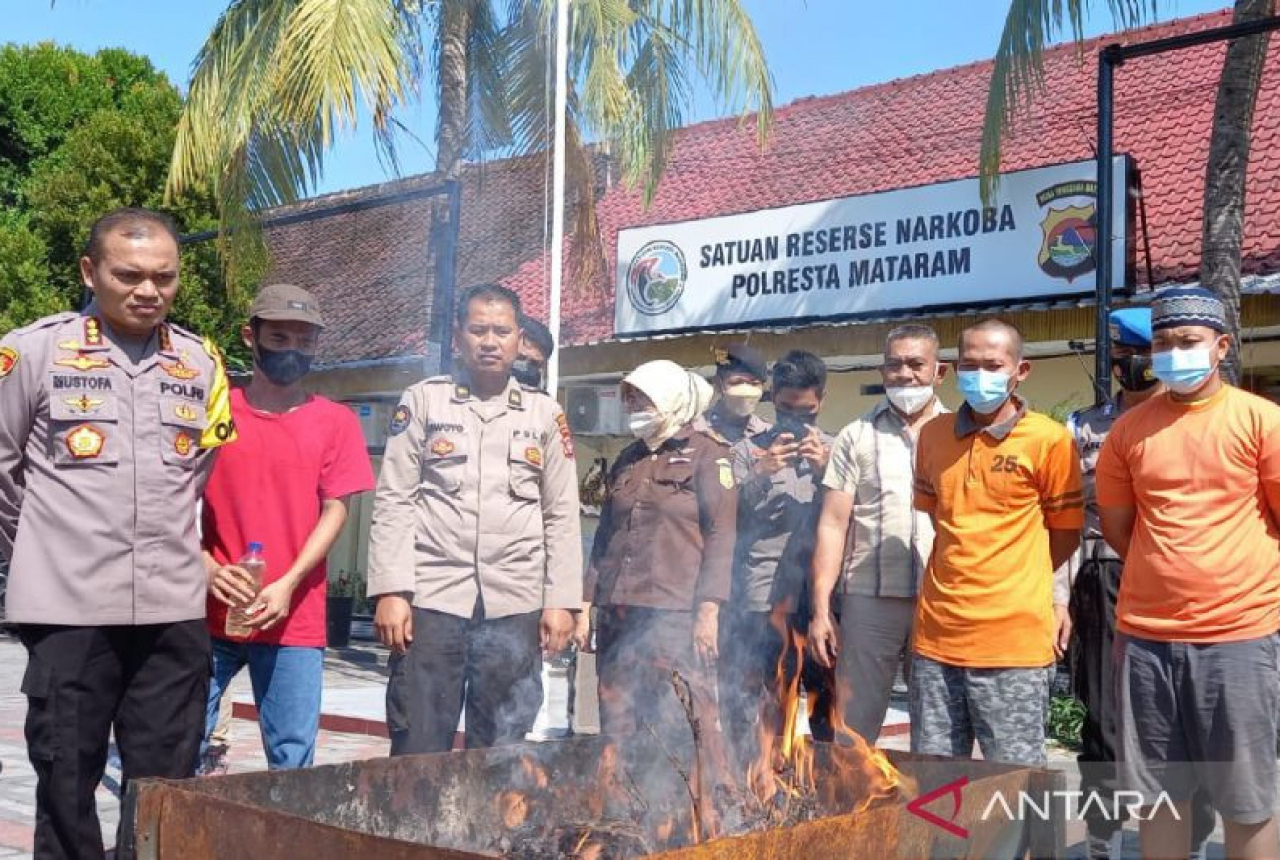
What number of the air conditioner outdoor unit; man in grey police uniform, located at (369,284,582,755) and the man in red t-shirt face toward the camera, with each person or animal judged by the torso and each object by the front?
3

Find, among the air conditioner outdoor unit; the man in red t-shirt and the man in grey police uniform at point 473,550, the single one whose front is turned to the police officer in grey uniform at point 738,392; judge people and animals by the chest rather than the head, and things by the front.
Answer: the air conditioner outdoor unit

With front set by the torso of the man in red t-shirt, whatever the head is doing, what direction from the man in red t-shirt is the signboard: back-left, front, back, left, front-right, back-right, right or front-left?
back-left

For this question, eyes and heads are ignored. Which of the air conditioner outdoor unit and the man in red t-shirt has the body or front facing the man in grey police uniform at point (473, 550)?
the air conditioner outdoor unit

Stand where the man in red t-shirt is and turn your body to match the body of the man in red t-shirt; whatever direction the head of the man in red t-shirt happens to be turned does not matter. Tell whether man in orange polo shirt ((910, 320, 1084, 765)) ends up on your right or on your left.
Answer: on your left

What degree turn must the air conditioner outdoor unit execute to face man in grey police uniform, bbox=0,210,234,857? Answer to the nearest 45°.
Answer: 0° — it already faces them

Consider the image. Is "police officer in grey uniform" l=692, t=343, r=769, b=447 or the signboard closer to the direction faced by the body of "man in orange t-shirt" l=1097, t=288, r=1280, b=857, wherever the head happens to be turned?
the police officer in grey uniform

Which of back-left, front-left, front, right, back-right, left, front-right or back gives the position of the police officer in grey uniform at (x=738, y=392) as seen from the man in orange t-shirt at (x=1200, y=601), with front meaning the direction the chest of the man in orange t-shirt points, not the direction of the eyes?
right

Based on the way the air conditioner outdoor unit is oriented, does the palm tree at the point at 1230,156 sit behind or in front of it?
in front

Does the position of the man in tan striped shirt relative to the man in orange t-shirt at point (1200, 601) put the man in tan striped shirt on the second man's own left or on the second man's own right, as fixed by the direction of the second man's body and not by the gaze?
on the second man's own right
